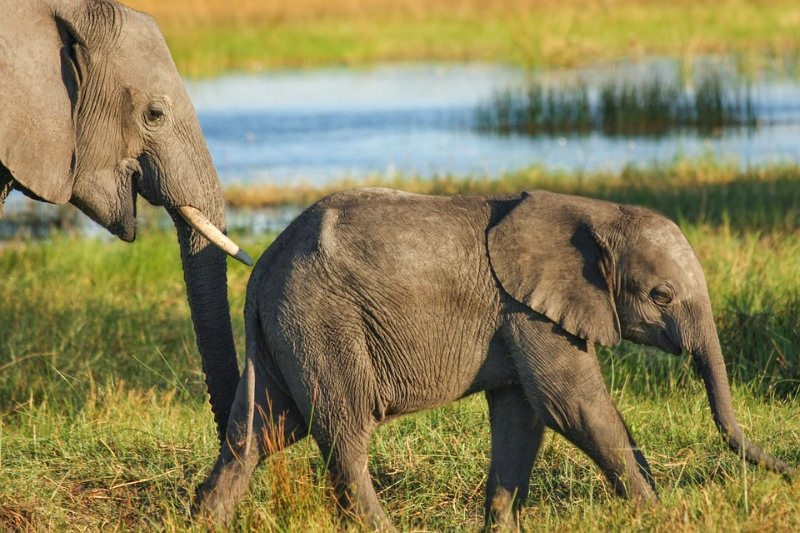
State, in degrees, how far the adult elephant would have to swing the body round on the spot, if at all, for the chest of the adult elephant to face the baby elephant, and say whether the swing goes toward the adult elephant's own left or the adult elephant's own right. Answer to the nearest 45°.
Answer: approximately 45° to the adult elephant's own right

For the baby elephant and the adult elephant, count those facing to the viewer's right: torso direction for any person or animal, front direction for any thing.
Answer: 2

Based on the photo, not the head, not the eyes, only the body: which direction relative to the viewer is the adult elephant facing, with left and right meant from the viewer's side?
facing to the right of the viewer

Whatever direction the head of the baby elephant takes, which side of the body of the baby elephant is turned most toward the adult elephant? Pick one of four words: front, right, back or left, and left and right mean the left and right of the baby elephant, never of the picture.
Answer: back

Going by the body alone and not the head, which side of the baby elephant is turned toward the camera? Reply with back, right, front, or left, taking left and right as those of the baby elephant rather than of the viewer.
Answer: right
